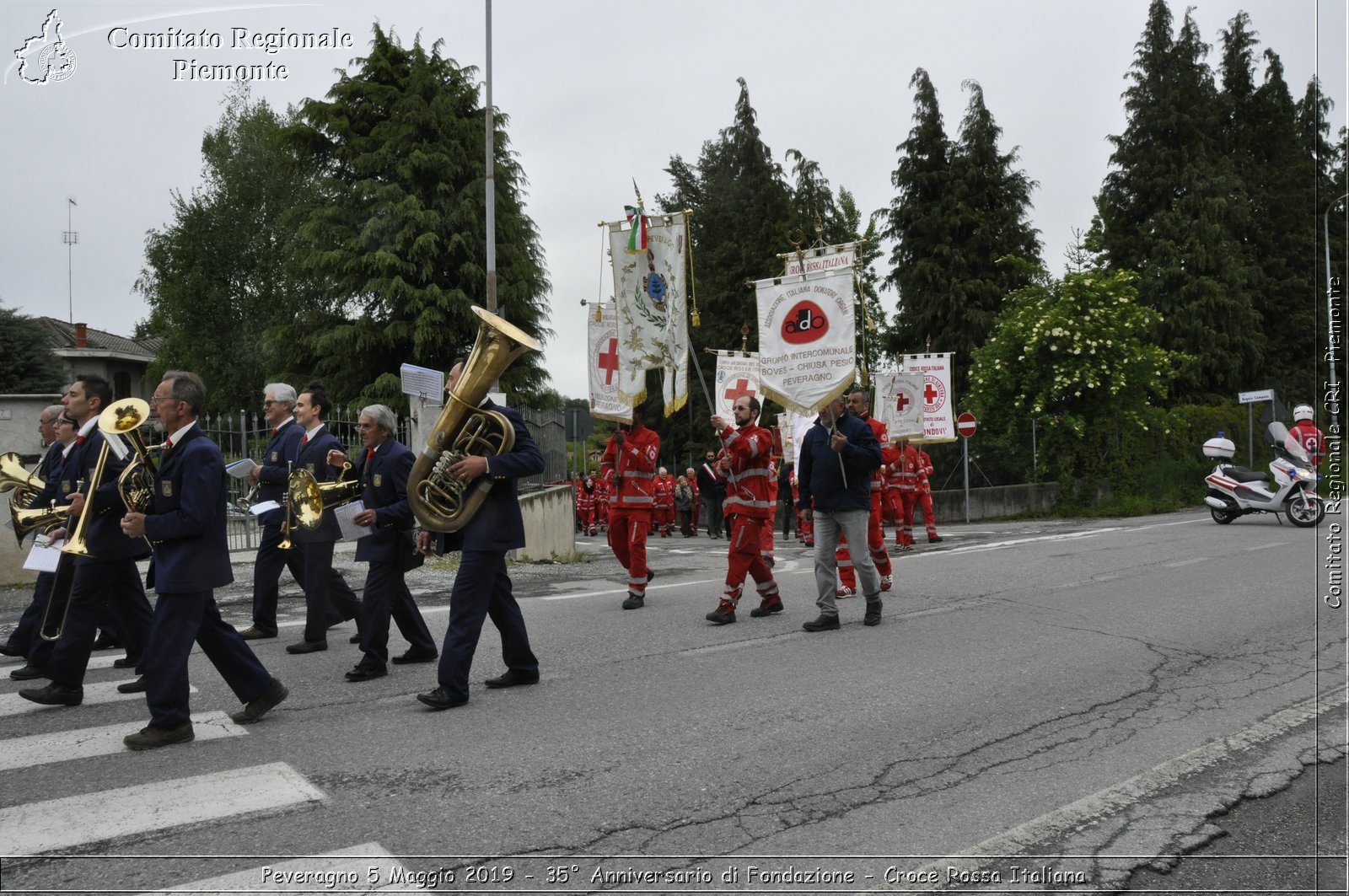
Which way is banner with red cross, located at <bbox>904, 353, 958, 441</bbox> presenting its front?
toward the camera

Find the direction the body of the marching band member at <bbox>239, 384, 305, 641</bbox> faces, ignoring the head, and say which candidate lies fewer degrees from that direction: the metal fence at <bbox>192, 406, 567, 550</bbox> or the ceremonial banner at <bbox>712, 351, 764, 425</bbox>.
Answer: the metal fence

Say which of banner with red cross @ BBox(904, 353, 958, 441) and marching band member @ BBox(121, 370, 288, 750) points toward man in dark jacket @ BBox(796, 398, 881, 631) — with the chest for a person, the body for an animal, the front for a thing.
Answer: the banner with red cross

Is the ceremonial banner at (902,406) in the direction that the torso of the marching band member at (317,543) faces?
no

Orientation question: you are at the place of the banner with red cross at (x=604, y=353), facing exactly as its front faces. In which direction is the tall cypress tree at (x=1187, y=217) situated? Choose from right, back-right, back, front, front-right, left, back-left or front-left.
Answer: back

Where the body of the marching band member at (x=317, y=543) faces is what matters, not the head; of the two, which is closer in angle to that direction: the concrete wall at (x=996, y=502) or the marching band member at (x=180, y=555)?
the marching band member

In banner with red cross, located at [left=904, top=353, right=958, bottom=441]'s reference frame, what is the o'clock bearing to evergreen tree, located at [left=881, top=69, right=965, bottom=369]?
The evergreen tree is roughly at 6 o'clock from the banner with red cross.

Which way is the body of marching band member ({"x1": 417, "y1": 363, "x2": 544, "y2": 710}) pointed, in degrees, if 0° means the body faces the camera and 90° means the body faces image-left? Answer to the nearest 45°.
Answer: approximately 90°

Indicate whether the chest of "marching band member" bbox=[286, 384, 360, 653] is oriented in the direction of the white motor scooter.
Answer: no

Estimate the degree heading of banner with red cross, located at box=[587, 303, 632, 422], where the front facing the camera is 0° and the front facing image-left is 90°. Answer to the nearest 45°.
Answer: approximately 45°

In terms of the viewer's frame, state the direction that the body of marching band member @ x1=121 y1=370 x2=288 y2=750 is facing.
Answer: to the viewer's left

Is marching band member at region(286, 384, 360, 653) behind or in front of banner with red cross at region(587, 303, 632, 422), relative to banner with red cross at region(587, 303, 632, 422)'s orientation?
in front

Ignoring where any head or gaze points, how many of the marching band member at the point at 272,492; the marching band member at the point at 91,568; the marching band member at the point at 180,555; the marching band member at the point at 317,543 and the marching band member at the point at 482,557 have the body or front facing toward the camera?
0
